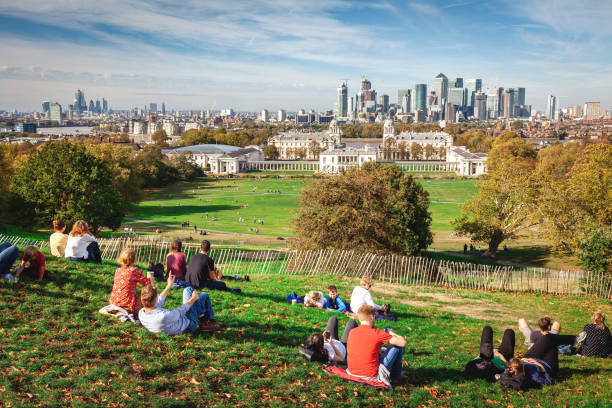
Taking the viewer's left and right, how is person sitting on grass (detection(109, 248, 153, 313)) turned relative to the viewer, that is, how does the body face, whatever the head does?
facing away from the viewer and to the right of the viewer

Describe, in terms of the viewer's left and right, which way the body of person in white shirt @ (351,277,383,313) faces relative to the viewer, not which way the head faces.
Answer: facing away from the viewer and to the right of the viewer

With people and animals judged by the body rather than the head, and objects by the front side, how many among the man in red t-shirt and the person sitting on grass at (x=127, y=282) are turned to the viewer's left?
0

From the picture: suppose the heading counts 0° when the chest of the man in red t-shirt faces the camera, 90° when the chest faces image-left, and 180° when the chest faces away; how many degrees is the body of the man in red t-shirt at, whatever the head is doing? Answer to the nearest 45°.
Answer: approximately 225°

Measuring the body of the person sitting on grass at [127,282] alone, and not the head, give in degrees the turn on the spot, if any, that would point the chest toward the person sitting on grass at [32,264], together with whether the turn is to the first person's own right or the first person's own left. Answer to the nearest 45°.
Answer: approximately 90° to the first person's own left

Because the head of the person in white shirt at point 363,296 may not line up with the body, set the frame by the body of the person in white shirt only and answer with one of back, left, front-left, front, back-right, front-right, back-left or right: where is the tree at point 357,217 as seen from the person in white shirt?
front-left

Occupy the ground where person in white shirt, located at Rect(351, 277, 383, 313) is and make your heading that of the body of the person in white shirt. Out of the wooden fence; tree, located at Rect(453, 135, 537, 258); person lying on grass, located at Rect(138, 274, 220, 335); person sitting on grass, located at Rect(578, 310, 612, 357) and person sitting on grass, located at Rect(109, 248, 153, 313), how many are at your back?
2

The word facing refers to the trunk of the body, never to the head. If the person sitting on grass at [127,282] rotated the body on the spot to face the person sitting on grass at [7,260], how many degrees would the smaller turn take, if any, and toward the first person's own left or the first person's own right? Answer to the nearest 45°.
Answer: approximately 90° to the first person's own left

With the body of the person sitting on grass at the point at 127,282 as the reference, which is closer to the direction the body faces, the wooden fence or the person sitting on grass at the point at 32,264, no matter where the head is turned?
the wooden fence

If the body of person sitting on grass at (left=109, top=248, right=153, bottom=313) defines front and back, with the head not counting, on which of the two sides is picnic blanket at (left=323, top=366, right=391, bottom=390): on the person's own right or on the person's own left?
on the person's own right
